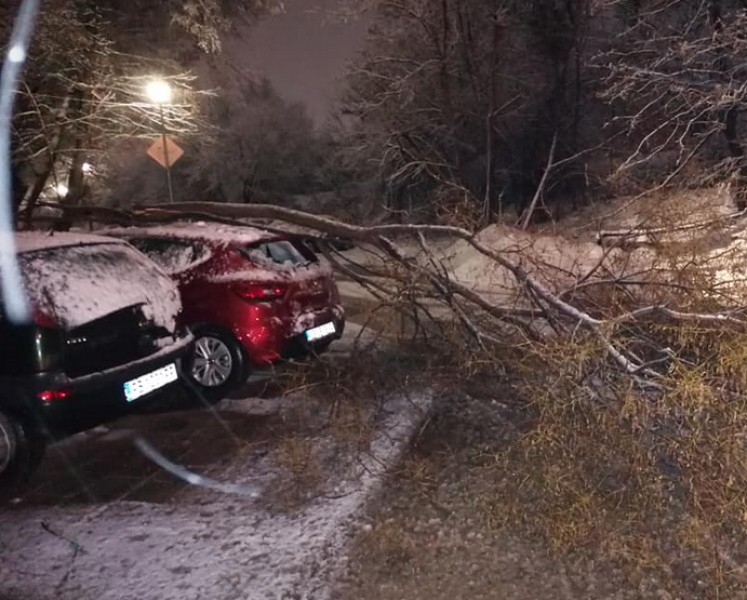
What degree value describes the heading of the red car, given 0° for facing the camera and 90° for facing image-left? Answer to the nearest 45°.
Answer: approximately 135°

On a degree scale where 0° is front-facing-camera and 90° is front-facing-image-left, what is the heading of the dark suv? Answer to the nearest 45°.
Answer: approximately 135°

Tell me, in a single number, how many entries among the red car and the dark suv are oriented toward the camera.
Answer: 0

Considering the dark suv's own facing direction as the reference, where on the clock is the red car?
The red car is roughly at 3 o'clock from the dark suv.

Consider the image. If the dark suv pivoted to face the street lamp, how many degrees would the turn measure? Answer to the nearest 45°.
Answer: approximately 45° to its right

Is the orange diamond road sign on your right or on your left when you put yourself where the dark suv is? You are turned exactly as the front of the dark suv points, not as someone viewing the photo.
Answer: on your right
